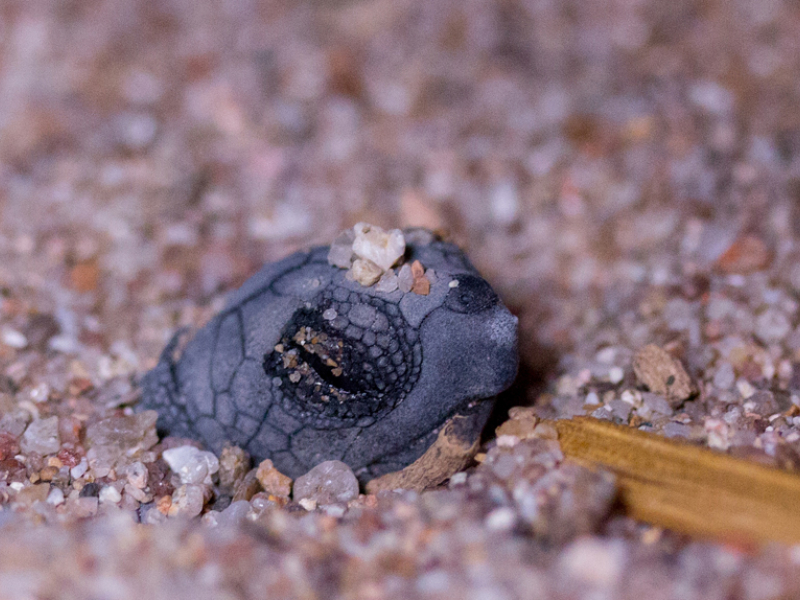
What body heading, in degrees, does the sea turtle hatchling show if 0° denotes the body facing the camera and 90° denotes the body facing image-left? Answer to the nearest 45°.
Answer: approximately 270°

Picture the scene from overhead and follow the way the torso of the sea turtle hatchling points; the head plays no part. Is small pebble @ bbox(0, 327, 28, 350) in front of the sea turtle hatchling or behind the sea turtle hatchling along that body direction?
behind
